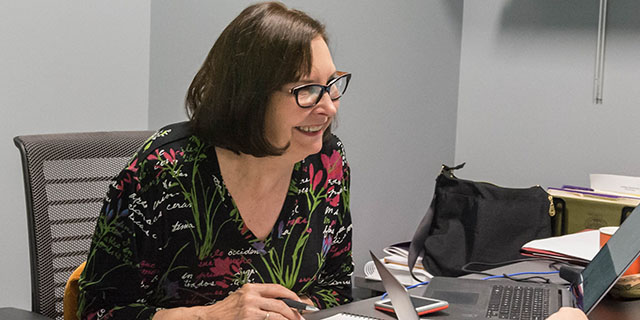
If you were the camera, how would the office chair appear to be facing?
facing the viewer and to the right of the viewer

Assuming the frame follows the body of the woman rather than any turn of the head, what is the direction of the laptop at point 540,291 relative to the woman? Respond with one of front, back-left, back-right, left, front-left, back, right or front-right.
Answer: front-left

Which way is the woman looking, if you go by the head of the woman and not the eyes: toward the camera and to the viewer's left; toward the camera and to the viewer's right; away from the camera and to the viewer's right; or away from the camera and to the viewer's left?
toward the camera and to the viewer's right

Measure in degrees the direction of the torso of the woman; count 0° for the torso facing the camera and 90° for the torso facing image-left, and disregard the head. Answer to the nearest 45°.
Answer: approximately 315°

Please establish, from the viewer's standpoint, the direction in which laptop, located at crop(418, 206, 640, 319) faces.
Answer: facing to the left of the viewer

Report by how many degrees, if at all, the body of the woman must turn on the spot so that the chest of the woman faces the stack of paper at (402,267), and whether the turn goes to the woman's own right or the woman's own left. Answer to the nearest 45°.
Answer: approximately 90° to the woman's own left

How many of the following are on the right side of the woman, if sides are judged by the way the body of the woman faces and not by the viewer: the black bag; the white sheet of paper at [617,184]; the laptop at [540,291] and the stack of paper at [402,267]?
0

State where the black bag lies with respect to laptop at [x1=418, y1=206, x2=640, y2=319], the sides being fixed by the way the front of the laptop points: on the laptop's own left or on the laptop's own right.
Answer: on the laptop's own right

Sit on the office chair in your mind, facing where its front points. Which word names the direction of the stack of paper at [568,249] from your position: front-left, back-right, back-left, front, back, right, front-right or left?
front-left

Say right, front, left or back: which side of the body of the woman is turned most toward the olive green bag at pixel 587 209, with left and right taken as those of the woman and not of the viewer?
left

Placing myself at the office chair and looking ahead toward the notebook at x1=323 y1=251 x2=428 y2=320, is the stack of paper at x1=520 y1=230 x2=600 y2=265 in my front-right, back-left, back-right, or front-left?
front-left
